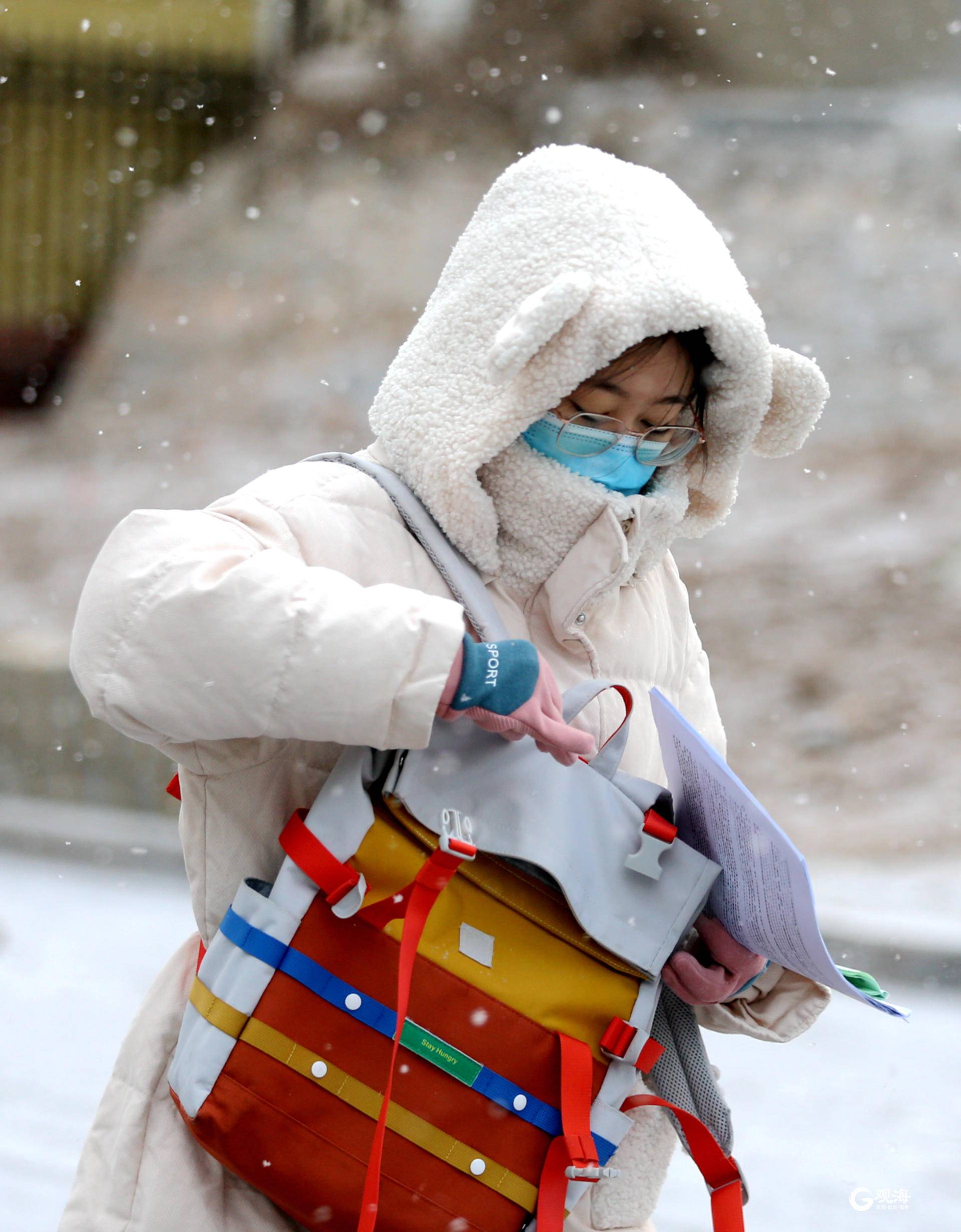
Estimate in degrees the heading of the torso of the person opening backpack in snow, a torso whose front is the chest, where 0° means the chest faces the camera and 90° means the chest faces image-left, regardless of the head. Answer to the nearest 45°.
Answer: approximately 315°
